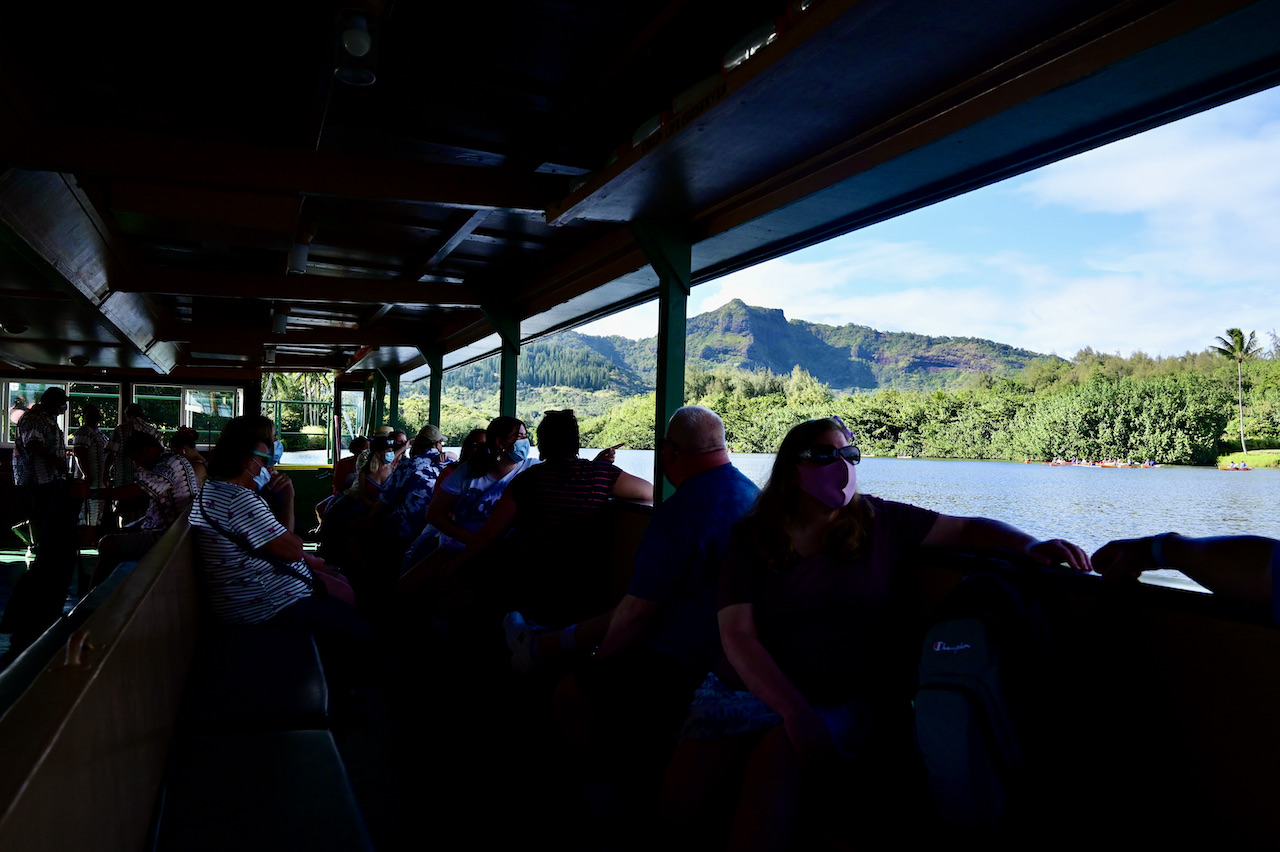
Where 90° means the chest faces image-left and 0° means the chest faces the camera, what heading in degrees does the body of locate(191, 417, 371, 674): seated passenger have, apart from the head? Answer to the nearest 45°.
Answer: approximately 270°

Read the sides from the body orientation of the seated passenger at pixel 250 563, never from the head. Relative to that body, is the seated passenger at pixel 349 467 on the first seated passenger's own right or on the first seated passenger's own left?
on the first seated passenger's own left

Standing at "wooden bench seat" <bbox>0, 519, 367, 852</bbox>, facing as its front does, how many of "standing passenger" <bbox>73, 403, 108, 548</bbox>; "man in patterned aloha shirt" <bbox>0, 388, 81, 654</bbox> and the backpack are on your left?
2

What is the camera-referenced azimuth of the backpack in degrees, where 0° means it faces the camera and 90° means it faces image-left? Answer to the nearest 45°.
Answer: approximately 45°

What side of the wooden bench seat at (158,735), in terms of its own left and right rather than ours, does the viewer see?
right

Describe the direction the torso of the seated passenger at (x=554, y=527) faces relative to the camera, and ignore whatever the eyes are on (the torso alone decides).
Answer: away from the camera

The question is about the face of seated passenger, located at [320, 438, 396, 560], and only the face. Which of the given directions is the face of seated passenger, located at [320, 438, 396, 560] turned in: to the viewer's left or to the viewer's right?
to the viewer's right

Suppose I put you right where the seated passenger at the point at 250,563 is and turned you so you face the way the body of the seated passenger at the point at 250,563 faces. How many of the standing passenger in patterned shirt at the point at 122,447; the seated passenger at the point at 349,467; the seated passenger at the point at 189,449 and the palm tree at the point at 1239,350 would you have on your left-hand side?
3

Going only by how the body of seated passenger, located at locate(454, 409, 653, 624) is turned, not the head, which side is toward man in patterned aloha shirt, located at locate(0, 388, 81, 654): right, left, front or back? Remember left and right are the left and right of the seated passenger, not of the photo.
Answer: left
